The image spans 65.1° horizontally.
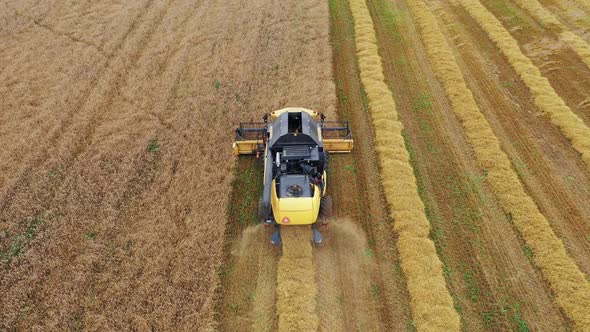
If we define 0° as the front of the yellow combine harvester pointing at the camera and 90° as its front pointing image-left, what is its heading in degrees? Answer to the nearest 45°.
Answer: approximately 180°

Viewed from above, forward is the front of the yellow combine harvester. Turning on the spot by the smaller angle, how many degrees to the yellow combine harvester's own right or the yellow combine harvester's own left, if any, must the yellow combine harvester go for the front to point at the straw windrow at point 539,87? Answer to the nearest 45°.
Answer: approximately 45° to the yellow combine harvester's own right

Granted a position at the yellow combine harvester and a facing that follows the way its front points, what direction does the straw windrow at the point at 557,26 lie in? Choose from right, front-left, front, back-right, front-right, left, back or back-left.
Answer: front-right

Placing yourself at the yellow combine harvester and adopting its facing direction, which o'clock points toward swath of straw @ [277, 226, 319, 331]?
The swath of straw is roughly at 6 o'clock from the yellow combine harvester.

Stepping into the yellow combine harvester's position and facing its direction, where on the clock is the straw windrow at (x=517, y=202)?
The straw windrow is roughly at 3 o'clock from the yellow combine harvester.

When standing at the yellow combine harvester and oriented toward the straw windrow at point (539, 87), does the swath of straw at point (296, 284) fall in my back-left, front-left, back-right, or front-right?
back-right

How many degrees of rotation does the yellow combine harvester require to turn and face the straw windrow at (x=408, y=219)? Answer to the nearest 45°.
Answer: approximately 90° to its right
